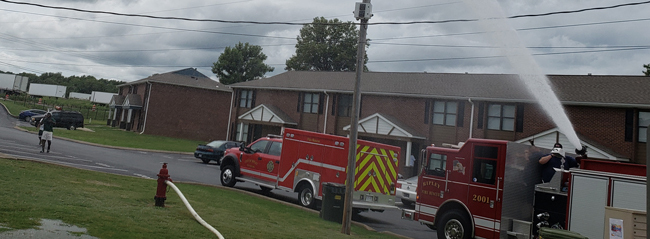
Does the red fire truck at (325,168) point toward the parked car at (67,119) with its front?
yes

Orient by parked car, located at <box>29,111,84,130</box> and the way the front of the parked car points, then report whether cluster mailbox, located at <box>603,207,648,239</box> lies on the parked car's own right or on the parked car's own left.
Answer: on the parked car's own left

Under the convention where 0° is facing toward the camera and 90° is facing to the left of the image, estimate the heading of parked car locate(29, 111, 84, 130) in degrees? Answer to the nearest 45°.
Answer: approximately 90°

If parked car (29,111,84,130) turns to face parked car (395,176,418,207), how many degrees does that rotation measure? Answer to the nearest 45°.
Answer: approximately 90° to its left

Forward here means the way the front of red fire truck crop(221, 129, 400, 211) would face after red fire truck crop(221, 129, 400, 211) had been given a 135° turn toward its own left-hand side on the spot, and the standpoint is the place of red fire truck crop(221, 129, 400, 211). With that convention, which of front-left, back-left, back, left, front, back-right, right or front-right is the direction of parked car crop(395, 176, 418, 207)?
back-left

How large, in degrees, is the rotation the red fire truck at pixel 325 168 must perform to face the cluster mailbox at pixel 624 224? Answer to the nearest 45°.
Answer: approximately 180°

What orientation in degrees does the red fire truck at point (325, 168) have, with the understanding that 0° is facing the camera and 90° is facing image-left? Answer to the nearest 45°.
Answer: approximately 135°

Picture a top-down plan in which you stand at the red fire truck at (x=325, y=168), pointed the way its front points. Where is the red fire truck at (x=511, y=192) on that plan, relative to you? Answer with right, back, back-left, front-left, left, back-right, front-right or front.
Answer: back

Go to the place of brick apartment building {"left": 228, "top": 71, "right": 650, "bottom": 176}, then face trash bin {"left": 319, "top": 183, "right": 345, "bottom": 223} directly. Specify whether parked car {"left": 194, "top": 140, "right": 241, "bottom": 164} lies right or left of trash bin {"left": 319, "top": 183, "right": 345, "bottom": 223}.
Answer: right

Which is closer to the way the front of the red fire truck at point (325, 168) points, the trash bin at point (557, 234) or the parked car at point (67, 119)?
the parked car

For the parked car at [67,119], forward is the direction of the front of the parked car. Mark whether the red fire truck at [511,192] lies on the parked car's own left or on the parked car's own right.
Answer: on the parked car's own left

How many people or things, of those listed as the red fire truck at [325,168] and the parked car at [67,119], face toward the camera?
0

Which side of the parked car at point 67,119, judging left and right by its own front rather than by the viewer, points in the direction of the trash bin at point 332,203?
left

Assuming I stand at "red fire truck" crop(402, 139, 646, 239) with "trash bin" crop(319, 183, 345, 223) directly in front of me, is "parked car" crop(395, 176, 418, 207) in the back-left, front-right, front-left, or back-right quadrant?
front-right
